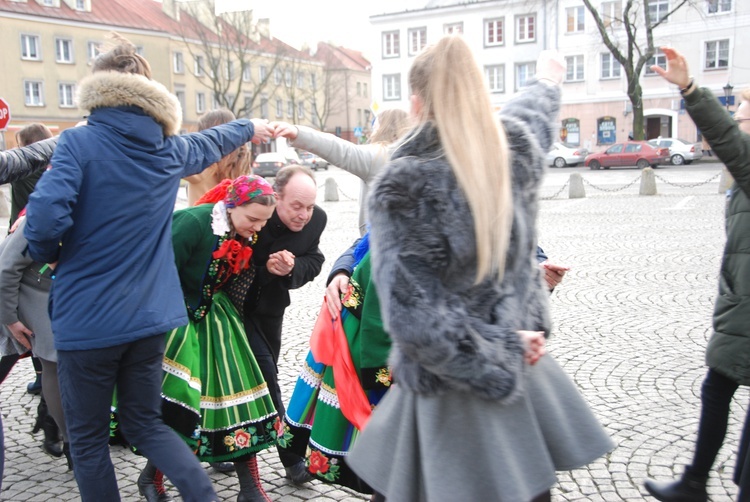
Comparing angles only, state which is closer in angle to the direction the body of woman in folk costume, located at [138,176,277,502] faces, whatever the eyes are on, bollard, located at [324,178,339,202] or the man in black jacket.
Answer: the man in black jacket

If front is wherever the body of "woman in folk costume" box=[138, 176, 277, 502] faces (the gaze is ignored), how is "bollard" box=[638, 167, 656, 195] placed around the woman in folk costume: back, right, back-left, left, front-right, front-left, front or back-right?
left

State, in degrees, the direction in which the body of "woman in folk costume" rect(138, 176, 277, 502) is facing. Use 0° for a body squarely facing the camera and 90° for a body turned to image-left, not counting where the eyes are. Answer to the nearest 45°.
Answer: approximately 315°

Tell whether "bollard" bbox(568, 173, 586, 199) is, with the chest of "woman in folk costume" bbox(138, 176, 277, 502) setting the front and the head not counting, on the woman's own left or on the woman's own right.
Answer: on the woman's own left

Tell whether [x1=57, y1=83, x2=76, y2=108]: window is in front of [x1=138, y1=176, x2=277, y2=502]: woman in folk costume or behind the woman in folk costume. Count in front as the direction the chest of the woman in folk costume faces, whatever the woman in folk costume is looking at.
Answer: behind

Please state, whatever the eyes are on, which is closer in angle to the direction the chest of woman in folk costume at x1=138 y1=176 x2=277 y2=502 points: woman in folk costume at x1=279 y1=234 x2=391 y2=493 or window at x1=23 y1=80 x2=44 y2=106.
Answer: the woman in folk costume

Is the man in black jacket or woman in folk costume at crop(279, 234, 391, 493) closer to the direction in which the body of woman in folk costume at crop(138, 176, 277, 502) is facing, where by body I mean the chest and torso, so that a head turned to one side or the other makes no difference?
the woman in folk costume

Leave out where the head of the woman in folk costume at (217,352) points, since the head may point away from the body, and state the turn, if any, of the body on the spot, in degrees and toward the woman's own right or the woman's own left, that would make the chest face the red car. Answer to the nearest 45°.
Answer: approximately 90° to the woman's own left

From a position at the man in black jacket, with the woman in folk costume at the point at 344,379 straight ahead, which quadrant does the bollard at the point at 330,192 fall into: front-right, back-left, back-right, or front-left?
back-left

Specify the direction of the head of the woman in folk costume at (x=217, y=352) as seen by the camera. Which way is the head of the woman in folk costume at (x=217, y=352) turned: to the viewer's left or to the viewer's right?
to the viewer's right

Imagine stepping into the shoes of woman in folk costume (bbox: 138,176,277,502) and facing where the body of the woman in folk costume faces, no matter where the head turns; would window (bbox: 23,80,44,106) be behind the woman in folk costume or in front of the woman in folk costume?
behind
